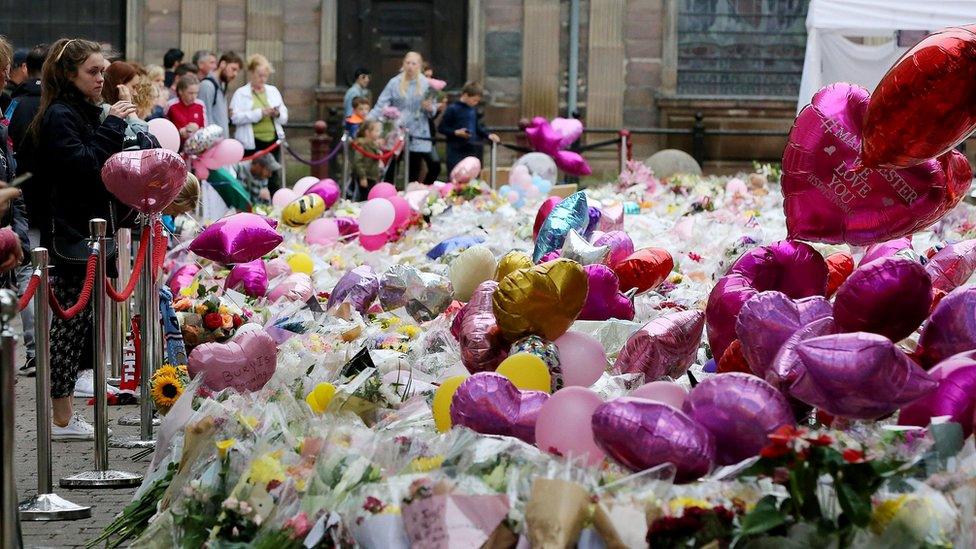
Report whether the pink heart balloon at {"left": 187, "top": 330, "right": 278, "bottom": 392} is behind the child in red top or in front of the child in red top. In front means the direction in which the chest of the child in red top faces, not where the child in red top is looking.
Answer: in front

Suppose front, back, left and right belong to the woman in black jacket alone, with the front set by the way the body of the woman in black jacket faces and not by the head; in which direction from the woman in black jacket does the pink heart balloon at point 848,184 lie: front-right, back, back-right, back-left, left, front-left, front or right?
front-right

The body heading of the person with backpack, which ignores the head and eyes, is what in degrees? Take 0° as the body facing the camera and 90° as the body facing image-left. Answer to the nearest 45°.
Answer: approximately 315°

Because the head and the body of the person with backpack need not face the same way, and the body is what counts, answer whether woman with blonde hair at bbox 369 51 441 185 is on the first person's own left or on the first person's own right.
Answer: on the first person's own left

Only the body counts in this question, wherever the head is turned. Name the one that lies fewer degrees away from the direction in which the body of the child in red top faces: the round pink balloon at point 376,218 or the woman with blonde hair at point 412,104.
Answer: the round pink balloon

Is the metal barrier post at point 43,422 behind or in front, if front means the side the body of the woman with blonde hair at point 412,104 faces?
in front

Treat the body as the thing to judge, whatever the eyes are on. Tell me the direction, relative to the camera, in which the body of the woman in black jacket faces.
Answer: to the viewer's right

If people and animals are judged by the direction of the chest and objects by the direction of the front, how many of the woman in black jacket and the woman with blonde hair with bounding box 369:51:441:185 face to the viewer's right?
1

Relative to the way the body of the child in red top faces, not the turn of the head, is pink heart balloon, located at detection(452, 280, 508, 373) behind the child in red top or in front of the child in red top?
in front

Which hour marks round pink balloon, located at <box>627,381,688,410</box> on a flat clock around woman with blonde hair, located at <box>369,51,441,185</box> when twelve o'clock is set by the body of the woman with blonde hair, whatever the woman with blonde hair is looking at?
The round pink balloon is roughly at 12 o'clock from the woman with blonde hair.
